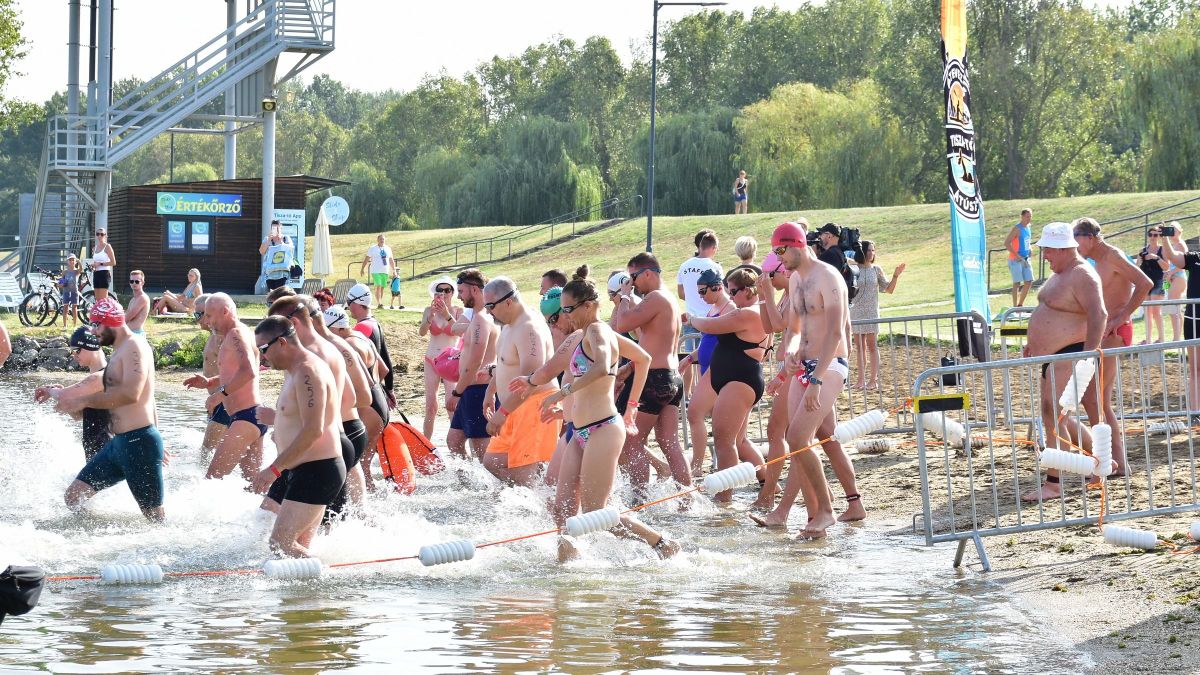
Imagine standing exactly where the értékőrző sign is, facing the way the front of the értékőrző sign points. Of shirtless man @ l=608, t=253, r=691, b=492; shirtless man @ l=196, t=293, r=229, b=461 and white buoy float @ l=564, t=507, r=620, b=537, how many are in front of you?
3

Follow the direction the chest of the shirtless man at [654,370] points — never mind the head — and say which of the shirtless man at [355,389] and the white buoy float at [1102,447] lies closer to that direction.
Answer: the shirtless man

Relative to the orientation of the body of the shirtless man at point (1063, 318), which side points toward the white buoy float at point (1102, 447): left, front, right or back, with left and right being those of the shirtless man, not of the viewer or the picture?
left

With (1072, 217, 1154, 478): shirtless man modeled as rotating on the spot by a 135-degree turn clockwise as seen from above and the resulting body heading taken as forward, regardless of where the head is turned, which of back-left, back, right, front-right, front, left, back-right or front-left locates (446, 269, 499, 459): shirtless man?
back-left

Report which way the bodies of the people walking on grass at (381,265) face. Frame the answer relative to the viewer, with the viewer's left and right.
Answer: facing the viewer

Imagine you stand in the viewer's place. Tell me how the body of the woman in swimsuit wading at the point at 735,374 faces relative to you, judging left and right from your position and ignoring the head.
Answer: facing to the left of the viewer

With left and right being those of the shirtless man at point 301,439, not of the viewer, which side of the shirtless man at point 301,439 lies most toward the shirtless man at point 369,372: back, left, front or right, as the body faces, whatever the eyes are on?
right

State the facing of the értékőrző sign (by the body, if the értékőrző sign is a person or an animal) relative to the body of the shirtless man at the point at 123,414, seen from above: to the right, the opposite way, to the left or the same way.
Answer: to the left

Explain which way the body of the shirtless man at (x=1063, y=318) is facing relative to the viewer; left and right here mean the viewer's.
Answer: facing to the left of the viewer

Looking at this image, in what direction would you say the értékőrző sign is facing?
toward the camera

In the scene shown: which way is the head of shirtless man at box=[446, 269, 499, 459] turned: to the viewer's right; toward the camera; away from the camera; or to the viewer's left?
to the viewer's left

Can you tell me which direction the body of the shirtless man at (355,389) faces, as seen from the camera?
to the viewer's left

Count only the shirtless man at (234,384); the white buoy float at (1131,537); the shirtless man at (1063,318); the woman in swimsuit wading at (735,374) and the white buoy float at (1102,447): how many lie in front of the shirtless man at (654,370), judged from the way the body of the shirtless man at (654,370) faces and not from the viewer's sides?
1

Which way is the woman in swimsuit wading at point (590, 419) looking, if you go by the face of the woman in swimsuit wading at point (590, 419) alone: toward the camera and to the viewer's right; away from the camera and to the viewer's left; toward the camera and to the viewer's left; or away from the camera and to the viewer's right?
toward the camera and to the viewer's left
